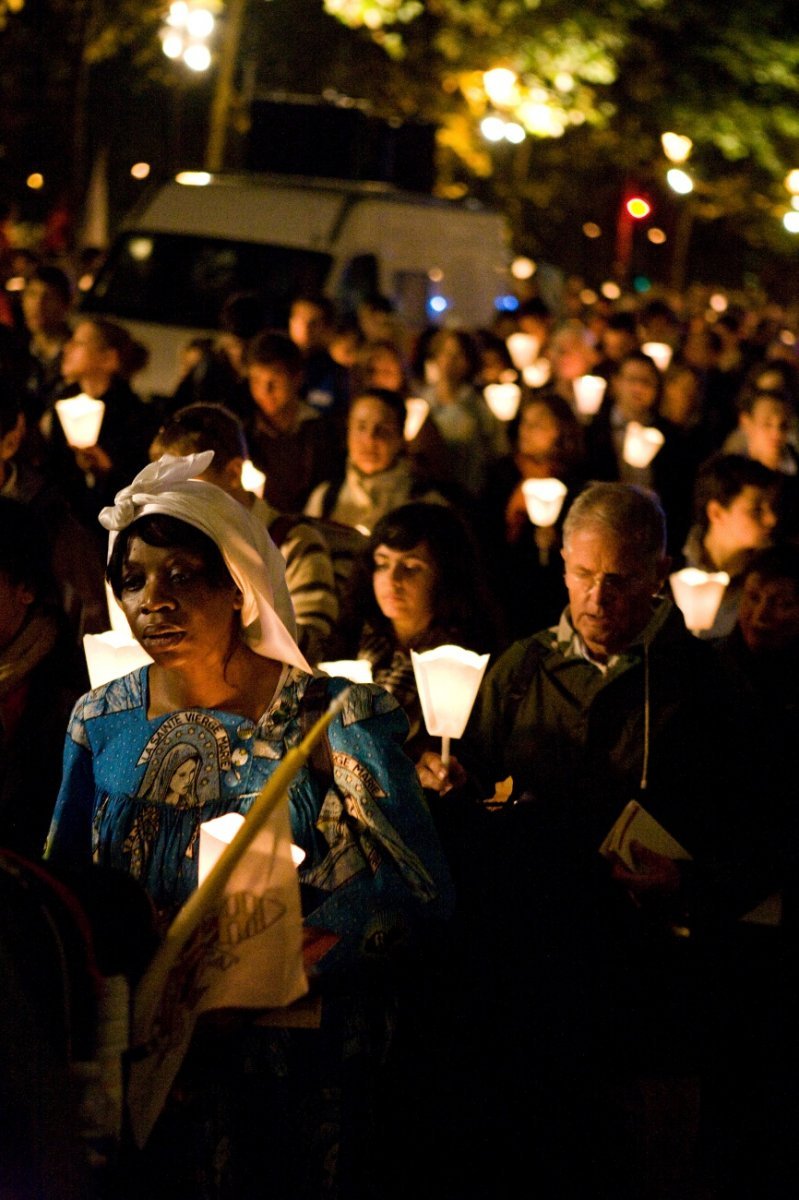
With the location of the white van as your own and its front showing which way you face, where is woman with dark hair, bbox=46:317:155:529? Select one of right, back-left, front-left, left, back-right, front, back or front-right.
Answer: front-left

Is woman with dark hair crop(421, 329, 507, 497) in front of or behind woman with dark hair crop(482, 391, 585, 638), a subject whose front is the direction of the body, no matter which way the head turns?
behind

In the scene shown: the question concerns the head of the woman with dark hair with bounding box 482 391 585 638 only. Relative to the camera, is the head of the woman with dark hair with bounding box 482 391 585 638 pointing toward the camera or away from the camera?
toward the camera

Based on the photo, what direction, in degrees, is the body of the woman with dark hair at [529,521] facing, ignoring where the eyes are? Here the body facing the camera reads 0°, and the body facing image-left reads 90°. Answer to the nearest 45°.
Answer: approximately 0°

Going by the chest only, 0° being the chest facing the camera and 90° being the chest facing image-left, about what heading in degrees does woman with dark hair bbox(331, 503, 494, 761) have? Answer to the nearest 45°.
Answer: approximately 45°

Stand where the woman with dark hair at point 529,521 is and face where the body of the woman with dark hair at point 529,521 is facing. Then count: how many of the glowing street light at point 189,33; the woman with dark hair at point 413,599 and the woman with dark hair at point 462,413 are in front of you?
1

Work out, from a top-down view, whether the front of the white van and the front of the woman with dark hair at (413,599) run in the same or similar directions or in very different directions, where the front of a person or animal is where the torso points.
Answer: same or similar directions

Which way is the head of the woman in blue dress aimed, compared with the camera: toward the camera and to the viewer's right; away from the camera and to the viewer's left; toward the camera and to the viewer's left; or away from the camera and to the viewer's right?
toward the camera and to the viewer's left

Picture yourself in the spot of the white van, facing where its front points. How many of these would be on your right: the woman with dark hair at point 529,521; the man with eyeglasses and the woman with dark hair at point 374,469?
0

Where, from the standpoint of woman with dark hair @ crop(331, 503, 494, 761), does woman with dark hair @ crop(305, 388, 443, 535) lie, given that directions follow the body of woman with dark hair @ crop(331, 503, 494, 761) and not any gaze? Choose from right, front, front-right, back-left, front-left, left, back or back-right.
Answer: back-right

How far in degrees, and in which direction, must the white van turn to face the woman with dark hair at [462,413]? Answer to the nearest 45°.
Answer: approximately 45° to its left

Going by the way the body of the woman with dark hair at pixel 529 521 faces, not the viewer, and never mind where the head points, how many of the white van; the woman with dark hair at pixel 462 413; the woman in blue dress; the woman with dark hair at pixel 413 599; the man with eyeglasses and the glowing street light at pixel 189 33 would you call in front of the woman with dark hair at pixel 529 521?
3

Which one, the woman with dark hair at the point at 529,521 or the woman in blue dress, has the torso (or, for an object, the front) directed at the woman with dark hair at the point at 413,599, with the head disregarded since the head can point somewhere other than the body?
the woman with dark hair at the point at 529,521

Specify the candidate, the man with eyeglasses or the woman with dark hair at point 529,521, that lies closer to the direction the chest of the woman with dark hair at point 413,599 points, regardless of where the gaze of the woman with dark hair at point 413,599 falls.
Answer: the man with eyeglasses

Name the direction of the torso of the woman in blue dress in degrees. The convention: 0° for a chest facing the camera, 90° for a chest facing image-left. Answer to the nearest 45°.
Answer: approximately 45°

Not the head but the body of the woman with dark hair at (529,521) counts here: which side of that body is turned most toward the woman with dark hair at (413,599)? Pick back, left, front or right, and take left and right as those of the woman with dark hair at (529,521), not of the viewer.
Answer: front

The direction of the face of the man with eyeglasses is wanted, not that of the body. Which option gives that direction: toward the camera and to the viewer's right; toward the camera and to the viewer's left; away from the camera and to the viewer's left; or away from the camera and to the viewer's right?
toward the camera and to the viewer's left

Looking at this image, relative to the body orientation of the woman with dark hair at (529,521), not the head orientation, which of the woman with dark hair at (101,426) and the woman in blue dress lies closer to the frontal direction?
the woman in blue dress
